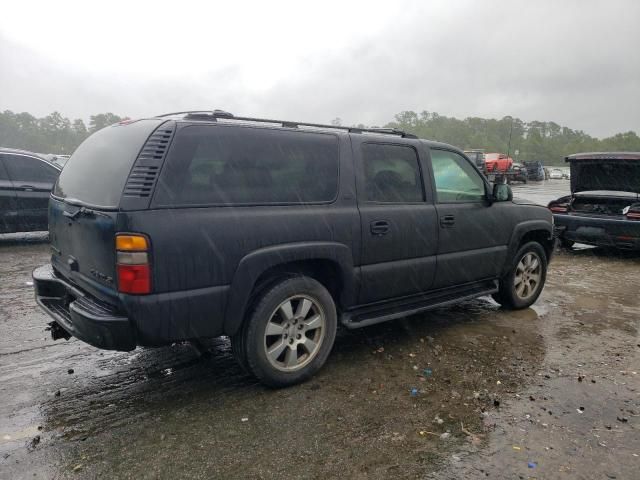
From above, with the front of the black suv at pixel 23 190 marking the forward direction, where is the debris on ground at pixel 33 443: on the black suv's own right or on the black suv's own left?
on the black suv's own right

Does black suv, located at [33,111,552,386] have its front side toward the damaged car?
yes

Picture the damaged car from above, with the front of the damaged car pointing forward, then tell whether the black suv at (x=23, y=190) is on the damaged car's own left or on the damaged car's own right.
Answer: on the damaged car's own left

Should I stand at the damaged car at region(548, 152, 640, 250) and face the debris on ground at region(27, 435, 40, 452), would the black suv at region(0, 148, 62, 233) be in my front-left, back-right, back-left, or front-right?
front-right

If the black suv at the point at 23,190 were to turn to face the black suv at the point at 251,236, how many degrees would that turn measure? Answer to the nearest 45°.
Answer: approximately 90° to its right

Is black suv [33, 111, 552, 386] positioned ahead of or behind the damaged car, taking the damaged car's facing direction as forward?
behind

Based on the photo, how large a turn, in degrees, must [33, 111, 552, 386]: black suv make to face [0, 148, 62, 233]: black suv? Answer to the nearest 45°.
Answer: approximately 90° to its left

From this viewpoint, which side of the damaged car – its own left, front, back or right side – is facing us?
back

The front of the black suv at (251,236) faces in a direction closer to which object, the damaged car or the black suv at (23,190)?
the damaged car

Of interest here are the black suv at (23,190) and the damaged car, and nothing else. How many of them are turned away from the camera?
1

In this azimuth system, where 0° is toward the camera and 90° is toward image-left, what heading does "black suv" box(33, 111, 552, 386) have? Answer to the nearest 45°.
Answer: approximately 225°

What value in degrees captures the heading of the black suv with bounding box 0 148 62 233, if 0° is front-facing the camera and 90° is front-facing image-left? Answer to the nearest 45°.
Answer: approximately 270°
